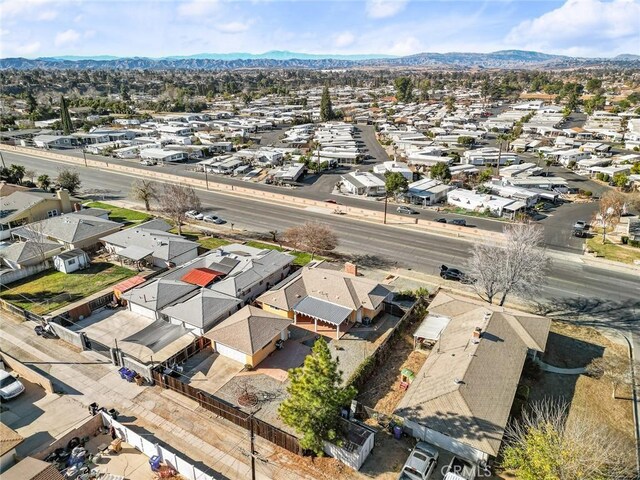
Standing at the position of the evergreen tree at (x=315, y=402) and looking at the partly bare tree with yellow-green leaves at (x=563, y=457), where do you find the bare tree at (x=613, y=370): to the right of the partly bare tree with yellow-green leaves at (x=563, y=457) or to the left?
left

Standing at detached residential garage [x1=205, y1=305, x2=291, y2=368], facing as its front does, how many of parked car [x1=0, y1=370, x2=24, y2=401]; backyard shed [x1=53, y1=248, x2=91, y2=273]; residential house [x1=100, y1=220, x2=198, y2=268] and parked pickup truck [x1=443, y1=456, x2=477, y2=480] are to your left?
1

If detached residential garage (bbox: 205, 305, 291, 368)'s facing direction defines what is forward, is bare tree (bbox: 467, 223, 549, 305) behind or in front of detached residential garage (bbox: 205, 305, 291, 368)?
behind

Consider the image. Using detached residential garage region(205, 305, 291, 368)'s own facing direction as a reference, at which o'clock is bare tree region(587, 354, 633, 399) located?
The bare tree is roughly at 8 o'clock from the detached residential garage.

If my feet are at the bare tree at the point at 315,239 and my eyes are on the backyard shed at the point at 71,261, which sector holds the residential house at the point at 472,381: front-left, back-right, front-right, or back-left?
back-left

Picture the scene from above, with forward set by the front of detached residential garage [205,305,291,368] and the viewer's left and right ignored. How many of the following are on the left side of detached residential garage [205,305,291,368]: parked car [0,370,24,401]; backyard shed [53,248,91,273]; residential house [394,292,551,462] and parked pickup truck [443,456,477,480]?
2

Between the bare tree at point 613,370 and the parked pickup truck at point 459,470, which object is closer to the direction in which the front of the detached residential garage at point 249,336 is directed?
the parked pickup truck

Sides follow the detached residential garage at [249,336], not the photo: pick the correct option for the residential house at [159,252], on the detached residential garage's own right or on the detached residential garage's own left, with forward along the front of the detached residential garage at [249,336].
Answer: on the detached residential garage's own right

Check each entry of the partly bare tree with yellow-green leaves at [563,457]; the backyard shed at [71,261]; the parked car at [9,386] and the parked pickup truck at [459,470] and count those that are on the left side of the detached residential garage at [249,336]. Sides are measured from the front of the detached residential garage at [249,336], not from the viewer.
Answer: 2

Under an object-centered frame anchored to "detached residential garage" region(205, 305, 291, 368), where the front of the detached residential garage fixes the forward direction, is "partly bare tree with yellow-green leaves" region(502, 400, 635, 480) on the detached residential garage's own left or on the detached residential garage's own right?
on the detached residential garage's own left

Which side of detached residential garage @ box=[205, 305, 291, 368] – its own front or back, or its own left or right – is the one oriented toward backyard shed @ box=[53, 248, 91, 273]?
right
